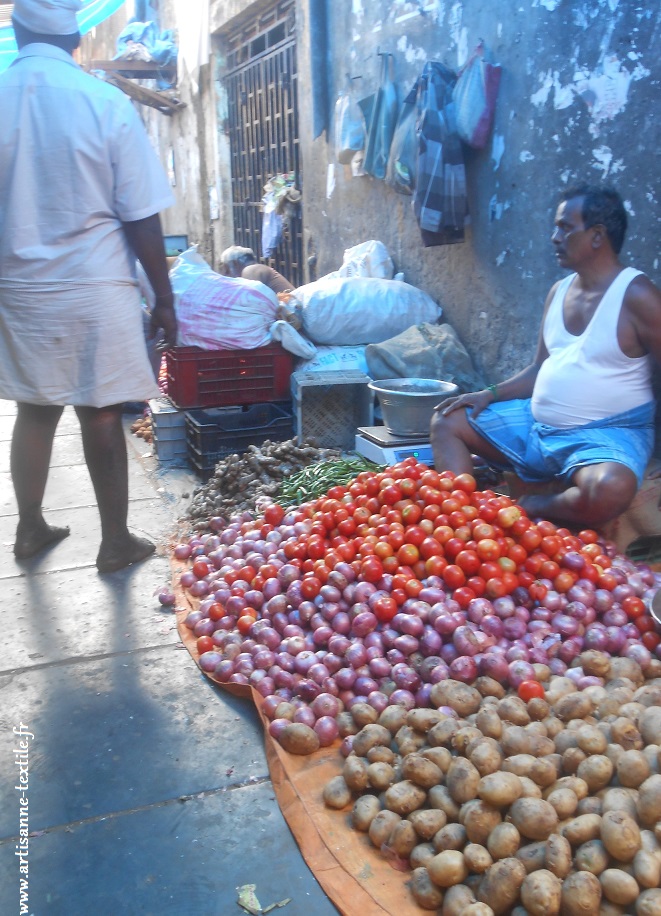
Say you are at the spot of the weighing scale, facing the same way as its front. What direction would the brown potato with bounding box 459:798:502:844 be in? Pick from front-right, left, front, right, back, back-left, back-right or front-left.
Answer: front-right

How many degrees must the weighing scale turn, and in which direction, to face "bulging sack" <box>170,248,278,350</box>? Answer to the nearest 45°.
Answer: approximately 180°

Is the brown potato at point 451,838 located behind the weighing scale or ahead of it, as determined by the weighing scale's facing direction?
ahead

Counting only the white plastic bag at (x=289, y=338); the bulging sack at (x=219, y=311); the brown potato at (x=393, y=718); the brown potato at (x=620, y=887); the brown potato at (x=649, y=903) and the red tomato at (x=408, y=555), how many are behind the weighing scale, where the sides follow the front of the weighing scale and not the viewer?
2

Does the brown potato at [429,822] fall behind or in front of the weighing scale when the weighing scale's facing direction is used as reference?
in front

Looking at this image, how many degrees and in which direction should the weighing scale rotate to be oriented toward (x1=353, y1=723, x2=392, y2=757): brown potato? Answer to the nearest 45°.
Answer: approximately 45° to its right

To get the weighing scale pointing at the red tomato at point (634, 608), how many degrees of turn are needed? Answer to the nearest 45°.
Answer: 0° — it already faces it

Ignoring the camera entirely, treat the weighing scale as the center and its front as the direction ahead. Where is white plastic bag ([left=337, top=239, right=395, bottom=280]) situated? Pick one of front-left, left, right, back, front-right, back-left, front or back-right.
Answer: back-left

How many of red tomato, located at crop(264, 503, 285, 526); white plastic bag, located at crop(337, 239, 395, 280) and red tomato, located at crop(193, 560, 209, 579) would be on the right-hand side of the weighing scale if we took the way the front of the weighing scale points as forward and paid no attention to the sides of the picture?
2

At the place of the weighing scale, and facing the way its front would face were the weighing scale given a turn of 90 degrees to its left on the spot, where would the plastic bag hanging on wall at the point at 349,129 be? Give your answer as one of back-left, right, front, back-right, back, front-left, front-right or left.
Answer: front-left

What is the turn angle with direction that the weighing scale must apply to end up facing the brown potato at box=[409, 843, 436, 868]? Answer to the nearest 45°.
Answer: approximately 45° to its right

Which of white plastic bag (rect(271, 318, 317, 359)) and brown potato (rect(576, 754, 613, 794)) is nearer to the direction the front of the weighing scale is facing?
the brown potato

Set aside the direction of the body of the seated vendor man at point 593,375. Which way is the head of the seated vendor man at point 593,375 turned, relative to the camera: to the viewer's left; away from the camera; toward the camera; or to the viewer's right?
to the viewer's left

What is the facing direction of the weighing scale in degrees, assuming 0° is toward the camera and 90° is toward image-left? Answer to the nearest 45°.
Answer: approximately 315°

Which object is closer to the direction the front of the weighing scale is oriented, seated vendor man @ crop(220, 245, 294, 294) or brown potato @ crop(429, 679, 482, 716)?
the brown potato

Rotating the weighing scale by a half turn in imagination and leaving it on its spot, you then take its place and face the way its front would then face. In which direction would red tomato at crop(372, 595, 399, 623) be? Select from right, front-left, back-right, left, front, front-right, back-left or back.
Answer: back-left

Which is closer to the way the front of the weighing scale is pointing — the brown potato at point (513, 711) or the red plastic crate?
the brown potato
